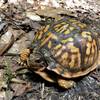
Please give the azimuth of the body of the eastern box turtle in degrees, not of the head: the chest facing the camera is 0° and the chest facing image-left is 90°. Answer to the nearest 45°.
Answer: approximately 45°
